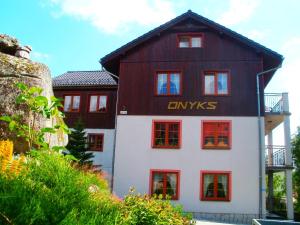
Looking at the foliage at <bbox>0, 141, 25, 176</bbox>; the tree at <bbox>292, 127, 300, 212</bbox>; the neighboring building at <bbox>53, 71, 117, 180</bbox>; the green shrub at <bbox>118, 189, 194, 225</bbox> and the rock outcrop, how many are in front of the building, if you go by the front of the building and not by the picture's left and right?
3

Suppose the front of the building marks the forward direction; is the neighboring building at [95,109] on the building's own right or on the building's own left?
on the building's own right

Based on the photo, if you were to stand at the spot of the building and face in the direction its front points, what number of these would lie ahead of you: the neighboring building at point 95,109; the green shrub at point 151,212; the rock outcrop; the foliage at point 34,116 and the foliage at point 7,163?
4

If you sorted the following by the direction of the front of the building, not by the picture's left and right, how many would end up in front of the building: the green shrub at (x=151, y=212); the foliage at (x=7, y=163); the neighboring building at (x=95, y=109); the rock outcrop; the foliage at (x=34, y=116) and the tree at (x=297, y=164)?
4

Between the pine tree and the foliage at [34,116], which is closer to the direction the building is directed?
the foliage

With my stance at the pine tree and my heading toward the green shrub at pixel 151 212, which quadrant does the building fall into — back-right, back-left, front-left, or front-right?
front-left

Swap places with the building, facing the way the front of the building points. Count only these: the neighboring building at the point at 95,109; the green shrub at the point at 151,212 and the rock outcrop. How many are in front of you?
2

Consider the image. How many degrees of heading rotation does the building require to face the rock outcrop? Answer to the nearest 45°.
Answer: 0° — it already faces it

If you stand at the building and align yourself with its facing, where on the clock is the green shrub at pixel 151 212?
The green shrub is roughly at 12 o'clock from the building.

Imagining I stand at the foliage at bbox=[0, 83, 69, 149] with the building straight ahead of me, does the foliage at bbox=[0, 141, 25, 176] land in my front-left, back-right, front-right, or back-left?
back-right

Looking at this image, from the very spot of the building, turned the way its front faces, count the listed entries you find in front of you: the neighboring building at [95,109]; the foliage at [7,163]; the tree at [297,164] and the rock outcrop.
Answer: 2

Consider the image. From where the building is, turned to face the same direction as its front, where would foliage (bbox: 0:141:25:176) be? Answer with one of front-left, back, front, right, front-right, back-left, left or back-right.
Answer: front

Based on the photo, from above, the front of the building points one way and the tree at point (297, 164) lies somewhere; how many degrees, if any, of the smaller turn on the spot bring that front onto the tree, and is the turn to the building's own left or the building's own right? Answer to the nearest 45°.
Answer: approximately 135° to the building's own left

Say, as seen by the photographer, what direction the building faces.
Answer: facing the viewer

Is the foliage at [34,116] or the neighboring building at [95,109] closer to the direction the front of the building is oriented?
the foliage

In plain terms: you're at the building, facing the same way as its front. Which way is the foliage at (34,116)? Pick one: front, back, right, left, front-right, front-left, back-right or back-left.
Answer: front
